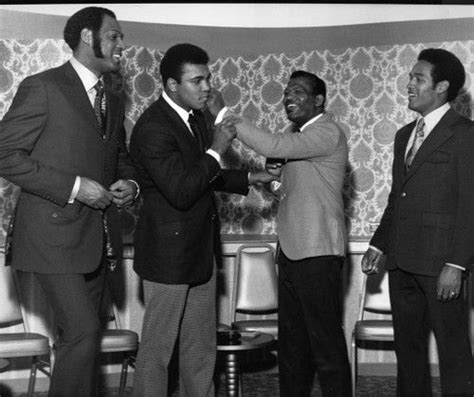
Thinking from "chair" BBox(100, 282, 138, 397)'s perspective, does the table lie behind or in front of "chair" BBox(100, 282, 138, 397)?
in front

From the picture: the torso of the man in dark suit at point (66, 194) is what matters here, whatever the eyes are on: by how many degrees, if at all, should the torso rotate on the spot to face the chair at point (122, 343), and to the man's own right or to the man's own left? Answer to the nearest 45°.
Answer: approximately 135° to the man's own left

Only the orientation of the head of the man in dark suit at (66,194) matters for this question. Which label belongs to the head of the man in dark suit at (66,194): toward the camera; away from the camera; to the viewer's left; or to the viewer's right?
to the viewer's right

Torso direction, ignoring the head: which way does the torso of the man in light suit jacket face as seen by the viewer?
to the viewer's left

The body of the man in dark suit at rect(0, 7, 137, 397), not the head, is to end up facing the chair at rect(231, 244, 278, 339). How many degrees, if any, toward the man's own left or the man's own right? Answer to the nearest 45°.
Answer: approximately 90° to the man's own left

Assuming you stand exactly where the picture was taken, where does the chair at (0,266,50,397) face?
facing the viewer and to the right of the viewer

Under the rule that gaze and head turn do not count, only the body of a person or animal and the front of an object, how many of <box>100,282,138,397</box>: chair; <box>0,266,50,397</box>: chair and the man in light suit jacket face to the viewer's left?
1

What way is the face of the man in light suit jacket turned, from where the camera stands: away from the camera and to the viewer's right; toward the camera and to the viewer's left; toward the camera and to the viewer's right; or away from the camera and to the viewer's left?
toward the camera and to the viewer's left

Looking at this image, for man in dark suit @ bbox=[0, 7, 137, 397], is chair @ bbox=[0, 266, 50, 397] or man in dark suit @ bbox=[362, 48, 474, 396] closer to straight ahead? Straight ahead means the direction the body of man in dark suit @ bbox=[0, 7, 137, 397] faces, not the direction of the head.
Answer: the man in dark suit

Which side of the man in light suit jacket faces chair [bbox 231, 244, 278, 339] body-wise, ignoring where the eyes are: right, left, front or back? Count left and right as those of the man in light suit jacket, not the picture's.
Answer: right
